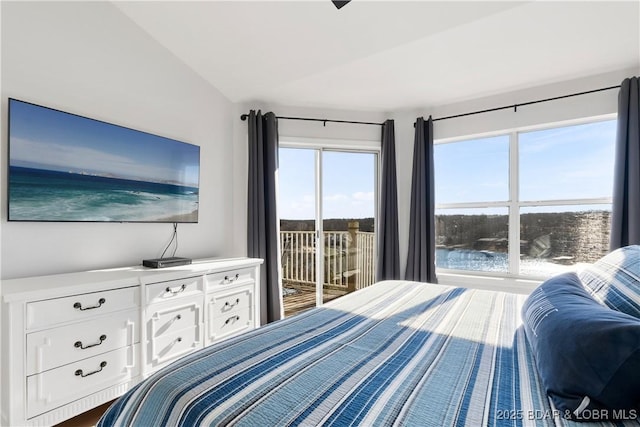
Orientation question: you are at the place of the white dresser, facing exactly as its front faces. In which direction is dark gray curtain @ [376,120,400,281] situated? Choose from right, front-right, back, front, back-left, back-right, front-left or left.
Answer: front-left

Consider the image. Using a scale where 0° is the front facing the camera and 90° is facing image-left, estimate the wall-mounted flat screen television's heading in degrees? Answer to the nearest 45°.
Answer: approximately 315°

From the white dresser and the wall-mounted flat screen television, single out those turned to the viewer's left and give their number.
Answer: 0

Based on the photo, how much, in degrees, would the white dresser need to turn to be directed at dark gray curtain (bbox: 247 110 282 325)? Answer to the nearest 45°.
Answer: approximately 90° to its left

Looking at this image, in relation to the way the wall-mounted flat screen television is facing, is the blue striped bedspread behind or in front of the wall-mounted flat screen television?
in front

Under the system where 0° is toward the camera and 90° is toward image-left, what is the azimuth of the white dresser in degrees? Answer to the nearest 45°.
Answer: approximately 315°

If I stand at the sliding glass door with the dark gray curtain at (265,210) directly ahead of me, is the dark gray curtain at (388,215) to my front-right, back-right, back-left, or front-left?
back-left

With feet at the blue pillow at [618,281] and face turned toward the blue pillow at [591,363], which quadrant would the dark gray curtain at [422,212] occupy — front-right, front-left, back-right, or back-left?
back-right

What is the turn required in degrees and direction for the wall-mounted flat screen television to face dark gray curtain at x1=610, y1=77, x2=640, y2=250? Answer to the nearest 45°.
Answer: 0° — it already faces it
